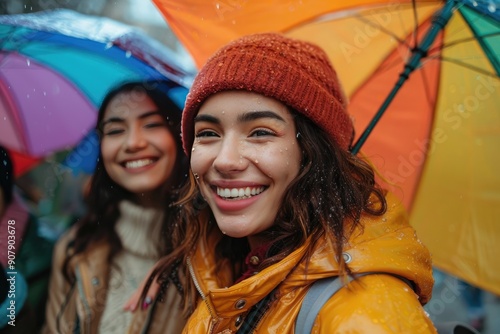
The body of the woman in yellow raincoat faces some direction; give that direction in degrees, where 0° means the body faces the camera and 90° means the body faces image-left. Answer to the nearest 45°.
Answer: approximately 45°

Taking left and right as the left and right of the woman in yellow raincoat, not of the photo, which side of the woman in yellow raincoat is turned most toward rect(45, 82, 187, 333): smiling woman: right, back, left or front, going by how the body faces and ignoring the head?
right
